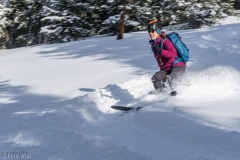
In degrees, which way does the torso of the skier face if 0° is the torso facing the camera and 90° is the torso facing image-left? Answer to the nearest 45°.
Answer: approximately 45°
